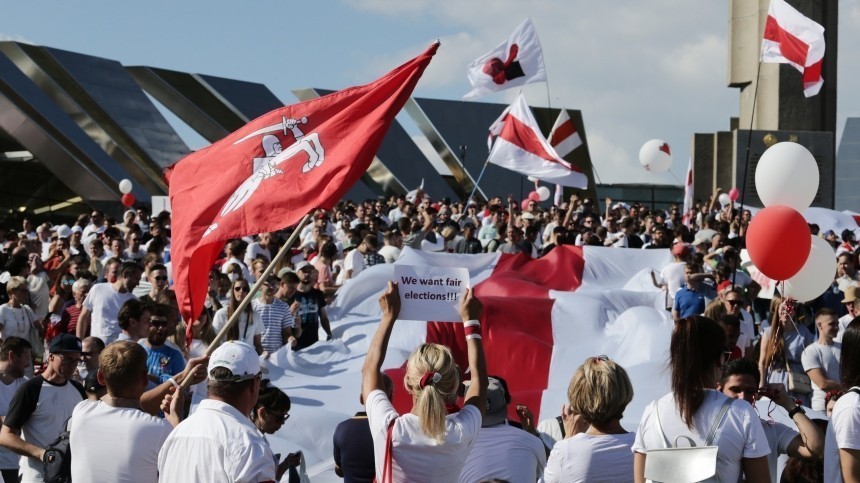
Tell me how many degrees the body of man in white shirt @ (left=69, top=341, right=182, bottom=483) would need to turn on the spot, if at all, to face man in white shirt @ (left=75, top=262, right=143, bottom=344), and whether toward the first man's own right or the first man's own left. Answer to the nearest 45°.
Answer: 0° — they already face them

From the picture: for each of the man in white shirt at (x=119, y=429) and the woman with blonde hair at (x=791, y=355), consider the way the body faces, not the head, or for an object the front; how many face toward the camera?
1

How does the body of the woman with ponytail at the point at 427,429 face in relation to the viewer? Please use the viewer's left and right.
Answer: facing away from the viewer

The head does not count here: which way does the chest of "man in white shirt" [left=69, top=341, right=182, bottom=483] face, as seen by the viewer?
away from the camera

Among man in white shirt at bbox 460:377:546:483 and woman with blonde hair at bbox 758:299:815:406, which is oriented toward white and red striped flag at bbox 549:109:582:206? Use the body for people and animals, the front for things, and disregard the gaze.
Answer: the man in white shirt

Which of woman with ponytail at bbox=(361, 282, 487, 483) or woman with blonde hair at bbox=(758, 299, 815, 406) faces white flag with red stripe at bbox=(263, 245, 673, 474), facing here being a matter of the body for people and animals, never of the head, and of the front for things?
the woman with ponytail

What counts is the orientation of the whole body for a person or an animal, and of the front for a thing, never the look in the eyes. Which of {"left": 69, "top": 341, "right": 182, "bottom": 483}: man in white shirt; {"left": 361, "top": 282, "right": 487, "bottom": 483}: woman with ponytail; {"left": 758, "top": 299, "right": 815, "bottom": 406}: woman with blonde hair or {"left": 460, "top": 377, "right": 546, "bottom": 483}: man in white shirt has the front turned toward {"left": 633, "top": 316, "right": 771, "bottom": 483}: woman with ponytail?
the woman with blonde hair

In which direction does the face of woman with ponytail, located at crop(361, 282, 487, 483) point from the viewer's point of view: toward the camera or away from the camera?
away from the camera

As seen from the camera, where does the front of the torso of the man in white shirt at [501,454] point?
away from the camera
